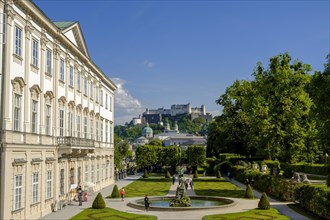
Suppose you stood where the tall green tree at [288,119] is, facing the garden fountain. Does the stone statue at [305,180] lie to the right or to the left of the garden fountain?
left

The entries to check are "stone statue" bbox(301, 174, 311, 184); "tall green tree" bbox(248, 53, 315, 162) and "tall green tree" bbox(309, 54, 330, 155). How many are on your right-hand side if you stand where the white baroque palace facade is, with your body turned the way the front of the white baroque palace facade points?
0

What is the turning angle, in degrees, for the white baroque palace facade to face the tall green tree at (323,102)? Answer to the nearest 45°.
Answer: approximately 45° to its left

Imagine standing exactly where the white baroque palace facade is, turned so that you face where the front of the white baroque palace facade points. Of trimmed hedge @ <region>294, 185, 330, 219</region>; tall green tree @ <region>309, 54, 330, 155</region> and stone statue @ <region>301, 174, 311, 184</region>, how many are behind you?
0

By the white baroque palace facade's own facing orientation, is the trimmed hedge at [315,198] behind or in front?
in front

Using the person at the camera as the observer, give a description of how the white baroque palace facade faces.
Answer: facing the viewer and to the right of the viewer

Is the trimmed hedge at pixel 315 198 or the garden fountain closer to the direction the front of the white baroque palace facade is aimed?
the trimmed hedge

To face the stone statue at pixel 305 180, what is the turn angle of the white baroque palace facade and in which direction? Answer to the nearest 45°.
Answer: approximately 45° to its left

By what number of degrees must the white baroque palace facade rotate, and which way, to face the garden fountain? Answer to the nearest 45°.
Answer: approximately 45° to its left
